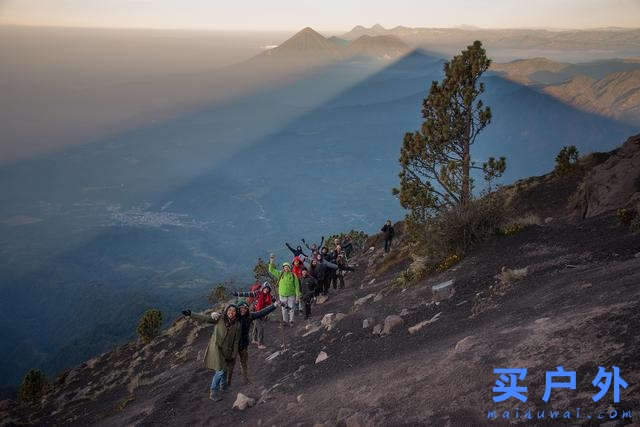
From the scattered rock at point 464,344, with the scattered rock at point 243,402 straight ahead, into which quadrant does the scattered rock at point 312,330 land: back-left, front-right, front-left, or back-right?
front-right

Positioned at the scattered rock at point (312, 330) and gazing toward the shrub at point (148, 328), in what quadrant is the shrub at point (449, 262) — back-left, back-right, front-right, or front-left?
back-right

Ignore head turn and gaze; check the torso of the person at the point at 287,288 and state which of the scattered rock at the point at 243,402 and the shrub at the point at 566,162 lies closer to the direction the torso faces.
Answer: the scattered rock

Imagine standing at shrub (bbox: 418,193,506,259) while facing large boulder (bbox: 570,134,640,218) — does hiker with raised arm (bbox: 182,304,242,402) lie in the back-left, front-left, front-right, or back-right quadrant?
back-right

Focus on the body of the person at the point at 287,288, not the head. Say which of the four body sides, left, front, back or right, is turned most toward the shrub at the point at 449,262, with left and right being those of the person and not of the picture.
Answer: left

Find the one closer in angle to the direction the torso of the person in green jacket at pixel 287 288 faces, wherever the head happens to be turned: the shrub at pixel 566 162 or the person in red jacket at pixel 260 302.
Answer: the person in red jacket

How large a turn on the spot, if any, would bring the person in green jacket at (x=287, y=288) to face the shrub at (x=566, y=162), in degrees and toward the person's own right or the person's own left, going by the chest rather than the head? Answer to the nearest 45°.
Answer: approximately 135° to the person's own left

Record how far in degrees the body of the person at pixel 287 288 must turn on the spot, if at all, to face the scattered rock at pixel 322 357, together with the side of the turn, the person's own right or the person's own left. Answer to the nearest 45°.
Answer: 0° — they already face it

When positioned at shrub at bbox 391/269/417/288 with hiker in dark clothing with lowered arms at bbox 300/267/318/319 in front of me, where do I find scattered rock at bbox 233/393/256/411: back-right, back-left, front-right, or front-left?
front-left

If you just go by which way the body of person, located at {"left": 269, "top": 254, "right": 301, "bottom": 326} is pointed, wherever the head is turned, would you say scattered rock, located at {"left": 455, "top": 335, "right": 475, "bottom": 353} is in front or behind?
in front

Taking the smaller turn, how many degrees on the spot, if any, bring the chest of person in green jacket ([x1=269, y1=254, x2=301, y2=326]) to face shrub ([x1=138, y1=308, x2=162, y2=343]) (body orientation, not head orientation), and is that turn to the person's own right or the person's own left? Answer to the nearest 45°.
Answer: approximately 135° to the person's own right

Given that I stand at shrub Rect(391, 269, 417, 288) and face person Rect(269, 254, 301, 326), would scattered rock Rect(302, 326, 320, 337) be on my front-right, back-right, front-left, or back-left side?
front-left

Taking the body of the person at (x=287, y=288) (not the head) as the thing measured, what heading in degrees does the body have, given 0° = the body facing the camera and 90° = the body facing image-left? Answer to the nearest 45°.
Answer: approximately 0°

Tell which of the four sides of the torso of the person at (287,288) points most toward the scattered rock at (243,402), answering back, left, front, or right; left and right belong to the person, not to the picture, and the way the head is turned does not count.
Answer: front

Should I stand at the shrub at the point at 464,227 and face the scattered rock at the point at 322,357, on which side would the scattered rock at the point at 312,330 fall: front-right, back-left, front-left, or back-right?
front-right

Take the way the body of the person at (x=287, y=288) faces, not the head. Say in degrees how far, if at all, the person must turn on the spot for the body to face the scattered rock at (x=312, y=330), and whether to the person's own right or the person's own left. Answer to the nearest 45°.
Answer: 0° — they already face it

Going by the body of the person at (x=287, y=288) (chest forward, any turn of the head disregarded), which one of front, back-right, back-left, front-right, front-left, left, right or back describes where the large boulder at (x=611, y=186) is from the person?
left
